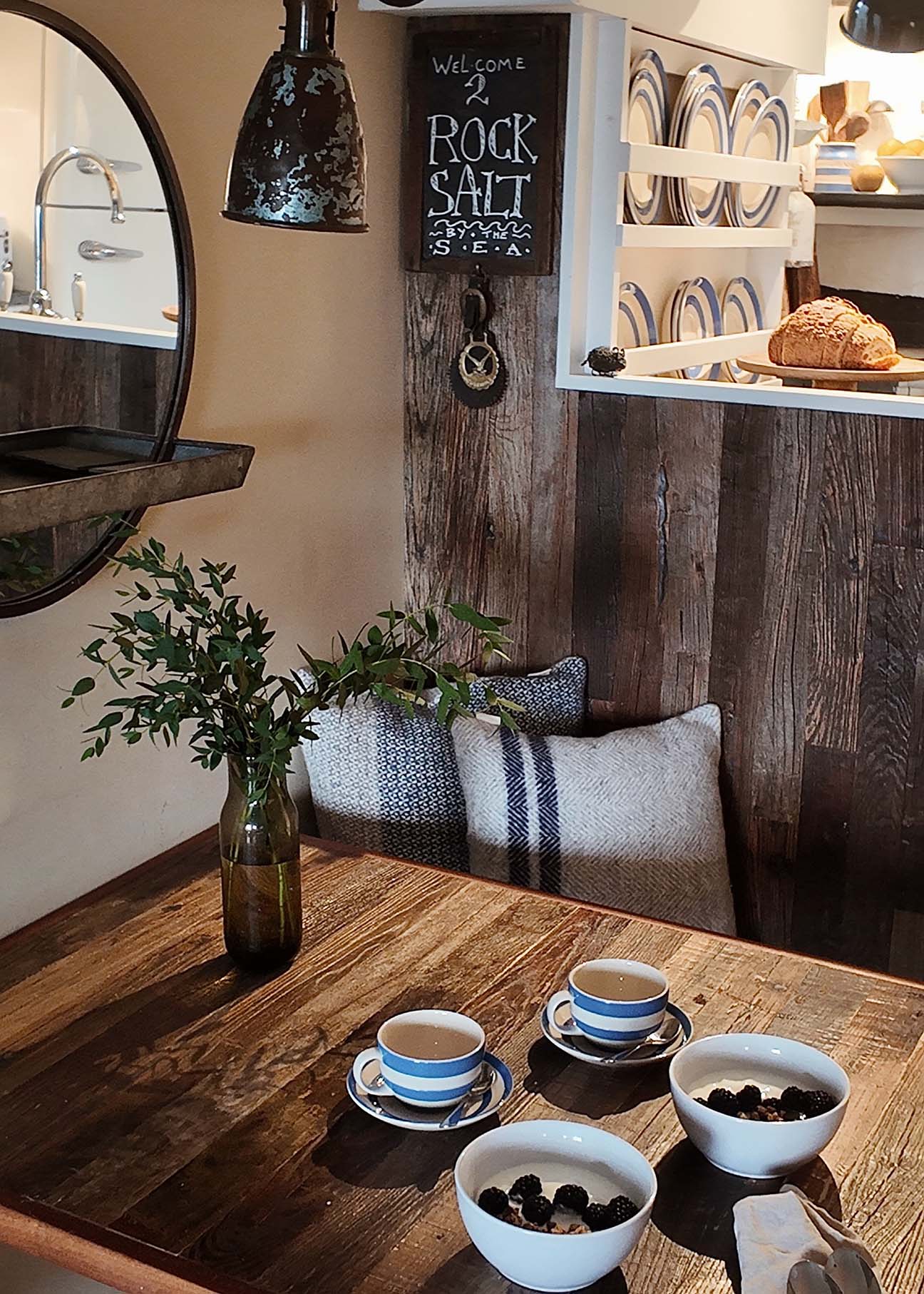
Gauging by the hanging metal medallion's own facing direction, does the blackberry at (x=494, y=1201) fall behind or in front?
in front

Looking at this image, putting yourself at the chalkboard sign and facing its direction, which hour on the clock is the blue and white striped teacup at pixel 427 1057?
The blue and white striped teacup is roughly at 12 o'clock from the chalkboard sign.

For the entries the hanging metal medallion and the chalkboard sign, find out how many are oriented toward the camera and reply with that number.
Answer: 2

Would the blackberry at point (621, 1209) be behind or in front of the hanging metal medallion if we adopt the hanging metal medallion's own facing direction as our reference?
in front

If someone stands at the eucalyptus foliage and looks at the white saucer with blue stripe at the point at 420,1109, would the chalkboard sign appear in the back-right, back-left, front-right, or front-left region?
back-left

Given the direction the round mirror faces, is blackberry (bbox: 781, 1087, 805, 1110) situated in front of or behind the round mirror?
in front

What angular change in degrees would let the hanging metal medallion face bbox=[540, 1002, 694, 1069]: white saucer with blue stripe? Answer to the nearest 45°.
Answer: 0° — it already faces it

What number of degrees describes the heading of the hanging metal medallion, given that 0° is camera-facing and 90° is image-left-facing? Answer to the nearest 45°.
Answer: approximately 0°

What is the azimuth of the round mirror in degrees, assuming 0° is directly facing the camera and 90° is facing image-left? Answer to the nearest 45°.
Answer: approximately 315°

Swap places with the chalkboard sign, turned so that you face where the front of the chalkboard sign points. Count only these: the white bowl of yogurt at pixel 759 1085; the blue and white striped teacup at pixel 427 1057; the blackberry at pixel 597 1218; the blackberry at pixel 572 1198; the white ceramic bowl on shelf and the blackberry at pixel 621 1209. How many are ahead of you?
5

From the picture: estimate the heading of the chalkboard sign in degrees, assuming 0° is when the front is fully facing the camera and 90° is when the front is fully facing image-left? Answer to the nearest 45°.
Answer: approximately 0°
